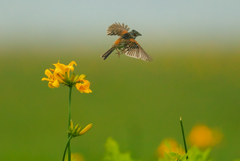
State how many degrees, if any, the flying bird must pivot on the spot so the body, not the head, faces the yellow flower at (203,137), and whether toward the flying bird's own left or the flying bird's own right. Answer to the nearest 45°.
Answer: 0° — it already faces it

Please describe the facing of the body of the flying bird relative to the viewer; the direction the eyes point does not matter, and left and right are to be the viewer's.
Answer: facing away from the viewer and to the right of the viewer
